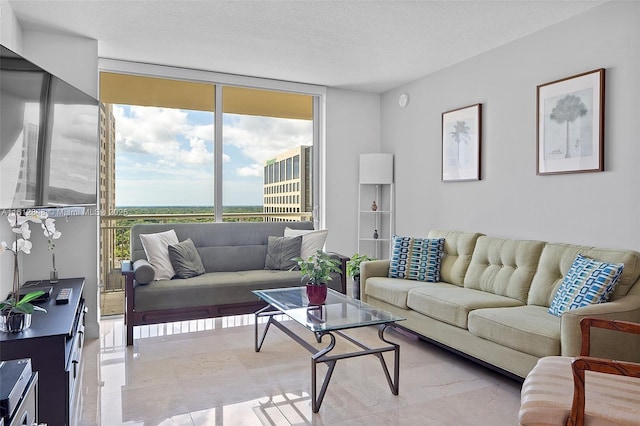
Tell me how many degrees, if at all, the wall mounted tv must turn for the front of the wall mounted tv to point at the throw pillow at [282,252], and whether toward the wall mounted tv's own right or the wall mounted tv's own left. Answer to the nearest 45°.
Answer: approximately 45° to the wall mounted tv's own left

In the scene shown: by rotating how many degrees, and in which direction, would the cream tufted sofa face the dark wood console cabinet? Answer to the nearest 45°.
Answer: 0° — it already faces it

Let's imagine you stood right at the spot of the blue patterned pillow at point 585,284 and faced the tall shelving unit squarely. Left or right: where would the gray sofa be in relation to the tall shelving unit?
left

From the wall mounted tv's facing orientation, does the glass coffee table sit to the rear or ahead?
ahead

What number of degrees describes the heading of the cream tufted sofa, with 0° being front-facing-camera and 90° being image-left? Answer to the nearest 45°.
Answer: approximately 45°

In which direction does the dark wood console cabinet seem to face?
to the viewer's right

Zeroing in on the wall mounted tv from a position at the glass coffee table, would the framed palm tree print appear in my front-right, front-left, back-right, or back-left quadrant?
back-right

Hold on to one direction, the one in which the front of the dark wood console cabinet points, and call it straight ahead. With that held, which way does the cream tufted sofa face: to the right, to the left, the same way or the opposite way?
the opposite way

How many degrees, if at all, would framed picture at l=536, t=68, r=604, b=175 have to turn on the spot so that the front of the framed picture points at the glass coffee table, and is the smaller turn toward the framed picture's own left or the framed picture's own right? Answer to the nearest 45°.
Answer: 0° — it already faces it

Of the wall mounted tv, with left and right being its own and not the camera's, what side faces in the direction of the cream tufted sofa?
front

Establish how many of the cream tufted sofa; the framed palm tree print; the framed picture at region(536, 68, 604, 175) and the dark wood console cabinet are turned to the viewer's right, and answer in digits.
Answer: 1

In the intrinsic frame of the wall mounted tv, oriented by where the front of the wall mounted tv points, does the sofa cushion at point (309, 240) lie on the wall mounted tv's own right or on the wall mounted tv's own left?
on the wall mounted tv's own left

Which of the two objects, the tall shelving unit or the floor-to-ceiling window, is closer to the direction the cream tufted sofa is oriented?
the floor-to-ceiling window

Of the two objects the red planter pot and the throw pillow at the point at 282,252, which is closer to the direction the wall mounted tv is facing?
the red planter pot

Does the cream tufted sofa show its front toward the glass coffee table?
yes
